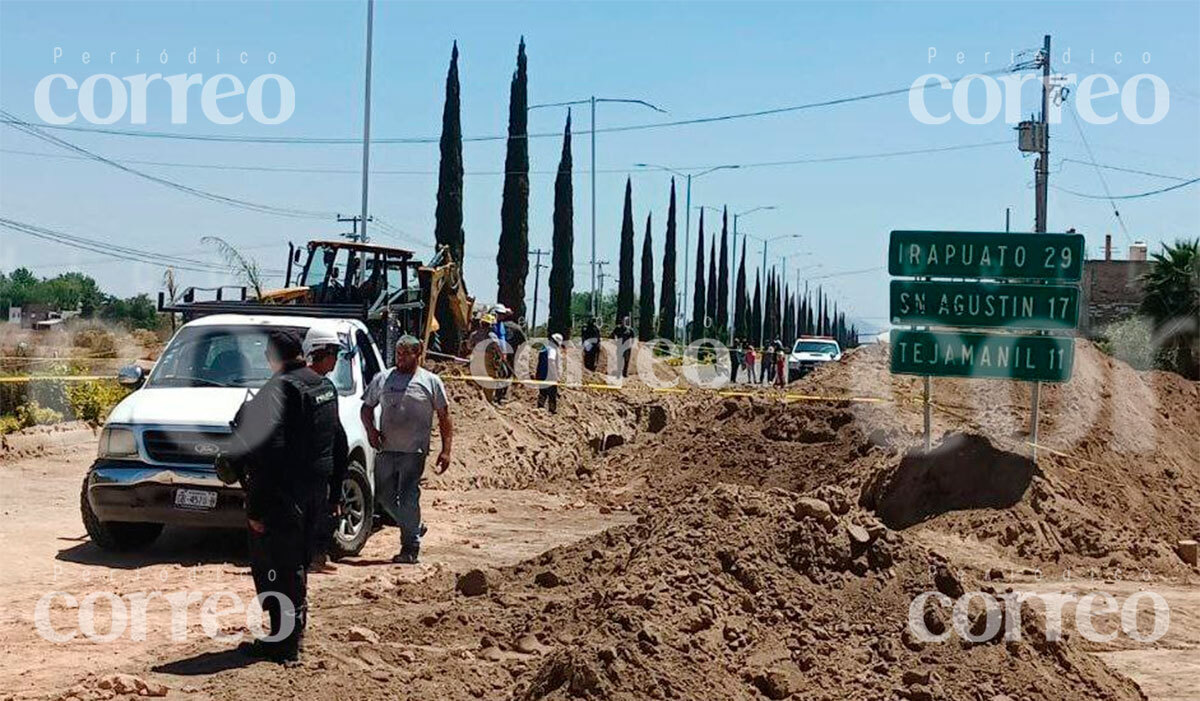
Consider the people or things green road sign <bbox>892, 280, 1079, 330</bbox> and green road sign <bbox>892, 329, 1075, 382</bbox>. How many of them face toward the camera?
2

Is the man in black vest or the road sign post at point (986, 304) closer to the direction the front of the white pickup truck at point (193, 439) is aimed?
the man in black vest

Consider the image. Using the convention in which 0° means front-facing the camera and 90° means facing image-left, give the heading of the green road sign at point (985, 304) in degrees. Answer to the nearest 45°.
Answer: approximately 0°

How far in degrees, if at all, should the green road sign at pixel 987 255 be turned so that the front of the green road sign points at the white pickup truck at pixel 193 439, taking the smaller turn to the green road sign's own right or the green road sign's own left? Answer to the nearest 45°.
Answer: approximately 45° to the green road sign's own right

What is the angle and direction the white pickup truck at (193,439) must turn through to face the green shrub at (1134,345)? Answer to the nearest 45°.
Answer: approximately 180°
